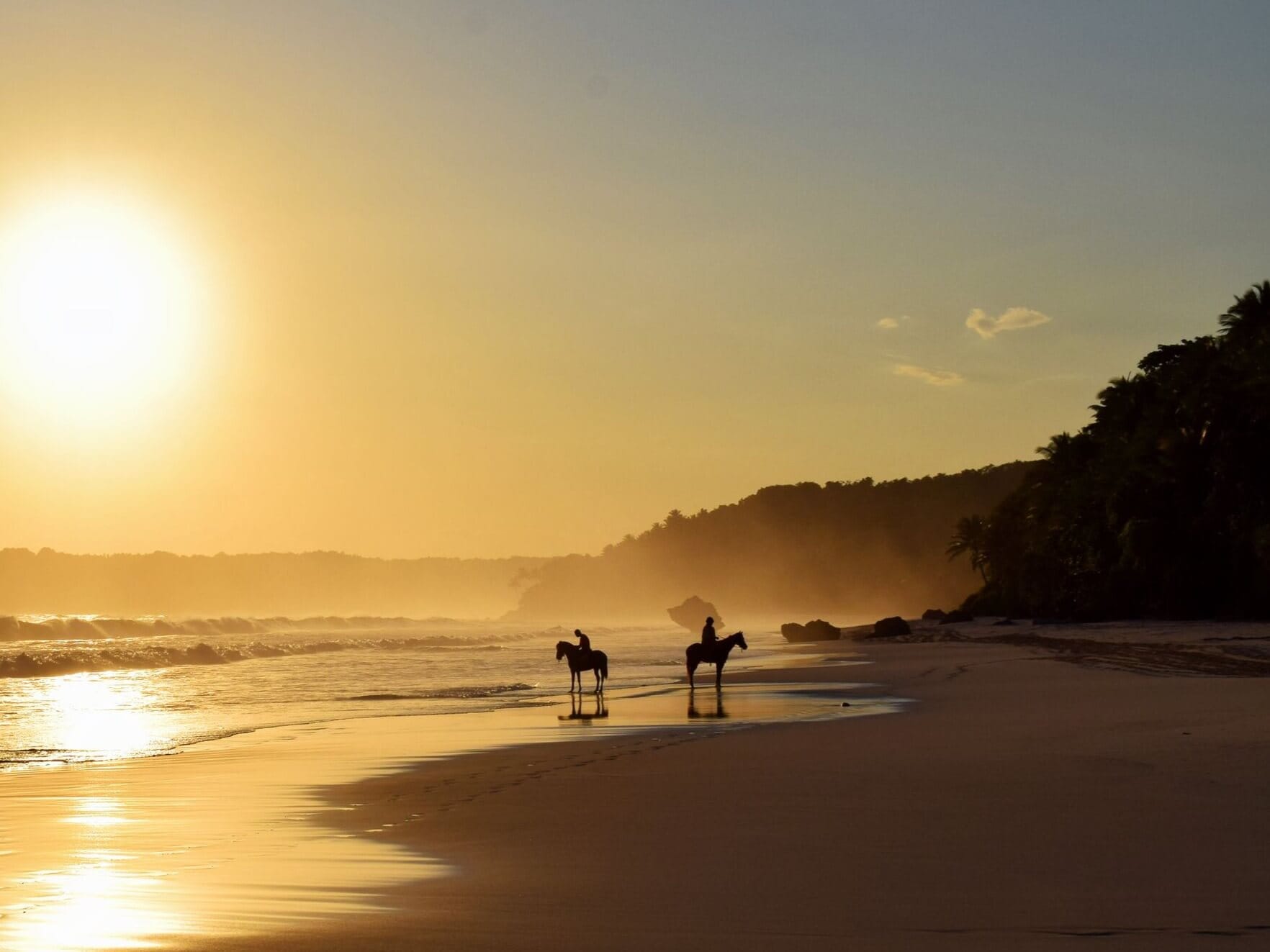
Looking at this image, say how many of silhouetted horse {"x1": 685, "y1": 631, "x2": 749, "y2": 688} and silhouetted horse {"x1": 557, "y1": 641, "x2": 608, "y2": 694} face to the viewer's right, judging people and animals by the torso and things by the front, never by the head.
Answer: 1

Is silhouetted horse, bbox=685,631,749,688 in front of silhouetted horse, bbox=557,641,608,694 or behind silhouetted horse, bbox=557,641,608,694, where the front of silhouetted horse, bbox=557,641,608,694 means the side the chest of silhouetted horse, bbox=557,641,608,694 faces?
behind

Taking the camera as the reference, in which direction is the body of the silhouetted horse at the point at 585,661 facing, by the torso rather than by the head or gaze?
to the viewer's left

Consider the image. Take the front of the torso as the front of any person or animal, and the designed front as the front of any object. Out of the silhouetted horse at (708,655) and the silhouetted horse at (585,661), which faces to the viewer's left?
the silhouetted horse at (585,661)

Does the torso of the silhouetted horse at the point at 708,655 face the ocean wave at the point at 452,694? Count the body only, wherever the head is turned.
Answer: no

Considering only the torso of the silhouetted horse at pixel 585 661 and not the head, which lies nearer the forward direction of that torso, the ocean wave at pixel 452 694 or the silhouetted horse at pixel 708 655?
the ocean wave

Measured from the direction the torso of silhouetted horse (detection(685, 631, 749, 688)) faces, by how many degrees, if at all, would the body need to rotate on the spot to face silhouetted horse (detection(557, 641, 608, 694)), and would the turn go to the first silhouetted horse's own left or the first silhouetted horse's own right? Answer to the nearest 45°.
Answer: approximately 180°

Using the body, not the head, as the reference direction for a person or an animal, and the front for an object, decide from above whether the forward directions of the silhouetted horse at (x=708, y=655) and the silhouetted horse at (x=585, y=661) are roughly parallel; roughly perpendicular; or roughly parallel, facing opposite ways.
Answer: roughly parallel, facing opposite ways

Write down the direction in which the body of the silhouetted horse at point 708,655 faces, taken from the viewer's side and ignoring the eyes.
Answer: to the viewer's right
